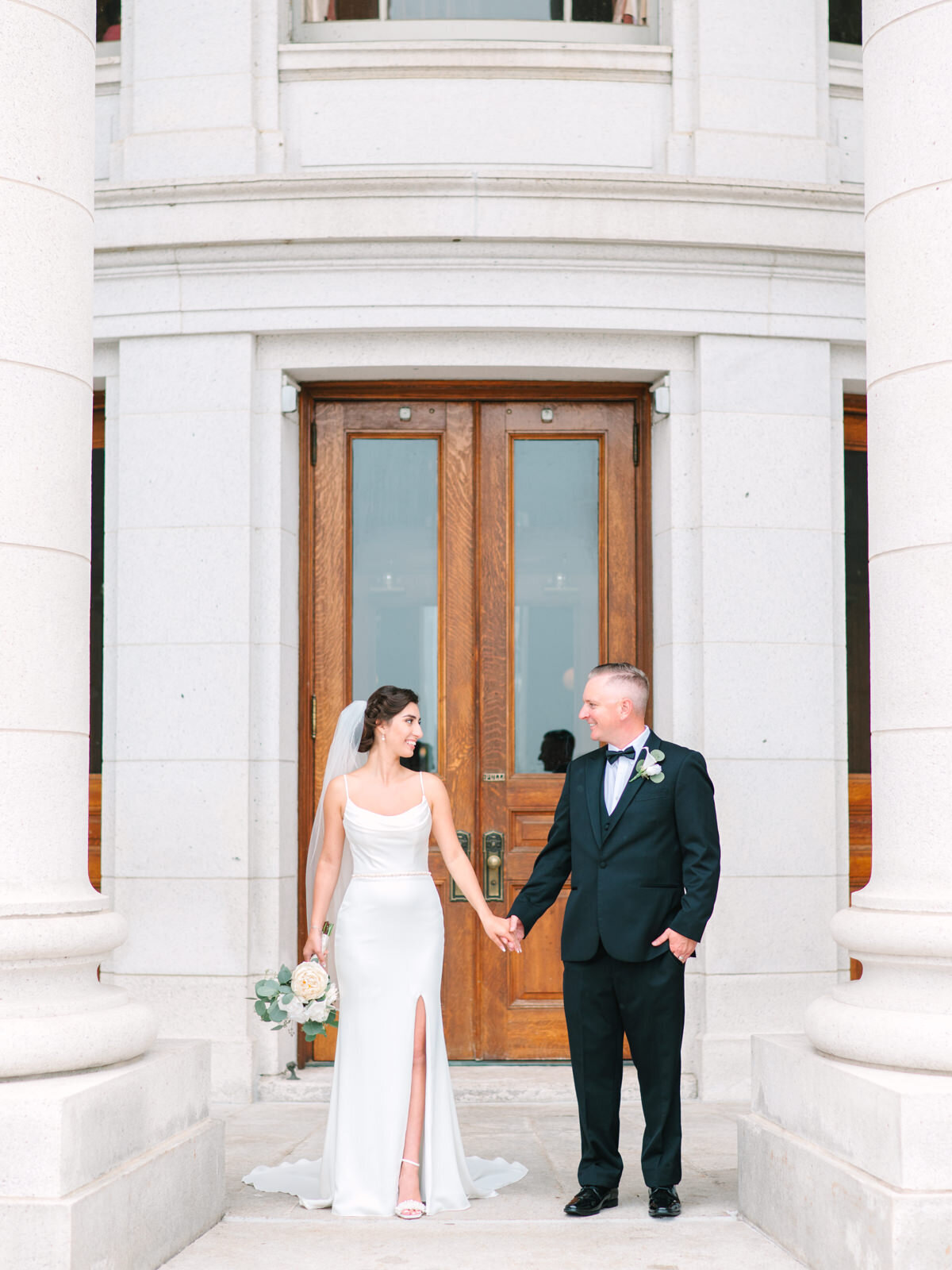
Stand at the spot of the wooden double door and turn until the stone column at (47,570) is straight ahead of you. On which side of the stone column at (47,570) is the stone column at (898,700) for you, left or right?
left

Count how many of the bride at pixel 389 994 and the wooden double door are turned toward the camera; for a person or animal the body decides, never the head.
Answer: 2

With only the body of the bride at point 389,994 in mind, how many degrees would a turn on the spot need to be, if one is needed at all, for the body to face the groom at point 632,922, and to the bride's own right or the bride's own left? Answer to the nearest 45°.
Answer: approximately 90° to the bride's own left

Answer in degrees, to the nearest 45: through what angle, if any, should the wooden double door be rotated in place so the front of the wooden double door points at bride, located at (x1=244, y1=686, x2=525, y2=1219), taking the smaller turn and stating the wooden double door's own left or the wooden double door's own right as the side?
0° — it already faces them

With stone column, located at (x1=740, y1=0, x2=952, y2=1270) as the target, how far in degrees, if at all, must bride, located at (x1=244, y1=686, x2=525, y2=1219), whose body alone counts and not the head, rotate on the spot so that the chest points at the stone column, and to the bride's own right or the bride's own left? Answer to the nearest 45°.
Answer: approximately 45° to the bride's own left

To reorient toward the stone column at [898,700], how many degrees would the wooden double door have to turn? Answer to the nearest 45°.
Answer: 0° — it already faces it

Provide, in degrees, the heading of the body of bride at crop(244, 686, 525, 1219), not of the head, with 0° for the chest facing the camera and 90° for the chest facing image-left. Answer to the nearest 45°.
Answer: approximately 0°

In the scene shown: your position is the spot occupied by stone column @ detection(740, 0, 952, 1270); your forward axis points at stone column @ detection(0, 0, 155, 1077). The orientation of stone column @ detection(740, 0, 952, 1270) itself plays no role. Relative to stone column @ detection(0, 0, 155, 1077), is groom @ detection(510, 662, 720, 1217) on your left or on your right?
right

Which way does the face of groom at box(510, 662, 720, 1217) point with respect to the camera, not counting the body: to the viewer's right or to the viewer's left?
to the viewer's left

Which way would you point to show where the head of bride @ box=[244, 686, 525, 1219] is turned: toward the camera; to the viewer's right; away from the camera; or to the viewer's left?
to the viewer's right
